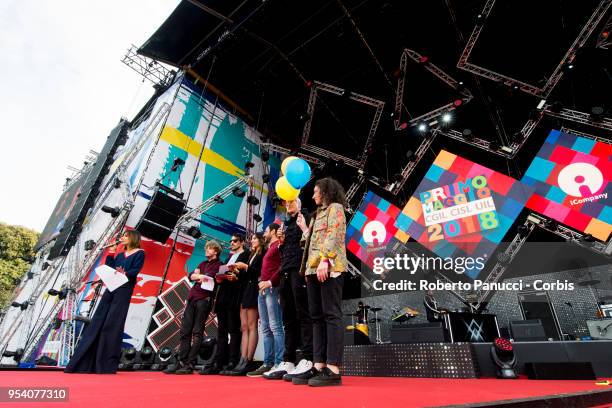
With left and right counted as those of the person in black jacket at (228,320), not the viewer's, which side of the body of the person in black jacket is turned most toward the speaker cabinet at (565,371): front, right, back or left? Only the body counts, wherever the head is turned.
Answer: left

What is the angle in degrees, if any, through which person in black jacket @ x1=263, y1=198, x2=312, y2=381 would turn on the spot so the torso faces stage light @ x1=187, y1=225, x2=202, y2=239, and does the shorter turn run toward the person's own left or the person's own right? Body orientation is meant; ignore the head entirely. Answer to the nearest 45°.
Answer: approximately 90° to the person's own right

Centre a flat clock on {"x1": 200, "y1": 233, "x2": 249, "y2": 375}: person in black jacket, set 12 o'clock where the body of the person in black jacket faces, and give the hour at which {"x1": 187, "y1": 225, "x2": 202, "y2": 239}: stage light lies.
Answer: The stage light is roughly at 4 o'clock from the person in black jacket.

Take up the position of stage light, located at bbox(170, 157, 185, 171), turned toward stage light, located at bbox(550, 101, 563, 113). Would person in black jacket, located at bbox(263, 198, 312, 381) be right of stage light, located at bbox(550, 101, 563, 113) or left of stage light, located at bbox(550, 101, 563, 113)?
right

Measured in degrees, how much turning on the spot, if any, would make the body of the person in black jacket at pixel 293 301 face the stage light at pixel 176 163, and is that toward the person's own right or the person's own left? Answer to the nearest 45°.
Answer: approximately 90° to the person's own right

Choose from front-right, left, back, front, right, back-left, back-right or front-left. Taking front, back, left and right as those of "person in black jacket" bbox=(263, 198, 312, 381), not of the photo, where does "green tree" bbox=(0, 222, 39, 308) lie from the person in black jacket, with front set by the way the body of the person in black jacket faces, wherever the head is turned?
right

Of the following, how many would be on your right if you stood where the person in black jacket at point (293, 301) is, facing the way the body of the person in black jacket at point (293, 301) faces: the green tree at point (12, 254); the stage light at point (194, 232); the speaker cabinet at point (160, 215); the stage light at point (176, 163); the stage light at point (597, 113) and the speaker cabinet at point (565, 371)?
4

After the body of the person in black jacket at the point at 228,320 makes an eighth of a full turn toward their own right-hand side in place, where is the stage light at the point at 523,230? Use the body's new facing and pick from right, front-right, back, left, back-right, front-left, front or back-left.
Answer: back

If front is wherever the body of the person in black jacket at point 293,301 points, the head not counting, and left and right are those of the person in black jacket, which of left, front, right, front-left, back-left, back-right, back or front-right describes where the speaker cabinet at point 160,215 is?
right

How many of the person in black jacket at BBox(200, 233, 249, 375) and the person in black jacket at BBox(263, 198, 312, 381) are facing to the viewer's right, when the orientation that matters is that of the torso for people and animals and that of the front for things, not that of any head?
0

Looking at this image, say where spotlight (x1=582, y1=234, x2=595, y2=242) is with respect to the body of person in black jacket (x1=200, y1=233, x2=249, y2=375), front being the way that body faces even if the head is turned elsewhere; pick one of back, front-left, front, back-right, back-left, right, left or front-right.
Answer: back-left

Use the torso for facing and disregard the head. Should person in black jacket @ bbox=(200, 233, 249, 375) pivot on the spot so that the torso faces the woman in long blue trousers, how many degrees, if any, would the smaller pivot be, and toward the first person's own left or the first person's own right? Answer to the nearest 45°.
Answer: approximately 45° to the first person's own right

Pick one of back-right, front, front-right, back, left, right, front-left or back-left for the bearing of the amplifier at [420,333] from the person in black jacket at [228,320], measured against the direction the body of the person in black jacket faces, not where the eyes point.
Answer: back-left

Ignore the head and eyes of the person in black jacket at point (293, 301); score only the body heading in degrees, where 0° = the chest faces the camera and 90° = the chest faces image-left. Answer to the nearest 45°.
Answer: approximately 45°

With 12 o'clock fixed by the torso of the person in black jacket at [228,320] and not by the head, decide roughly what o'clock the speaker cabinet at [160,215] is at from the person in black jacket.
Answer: The speaker cabinet is roughly at 3 o'clock from the person in black jacket.

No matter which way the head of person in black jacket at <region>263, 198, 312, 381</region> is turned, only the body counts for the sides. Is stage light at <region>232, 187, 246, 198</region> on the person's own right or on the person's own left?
on the person's own right
